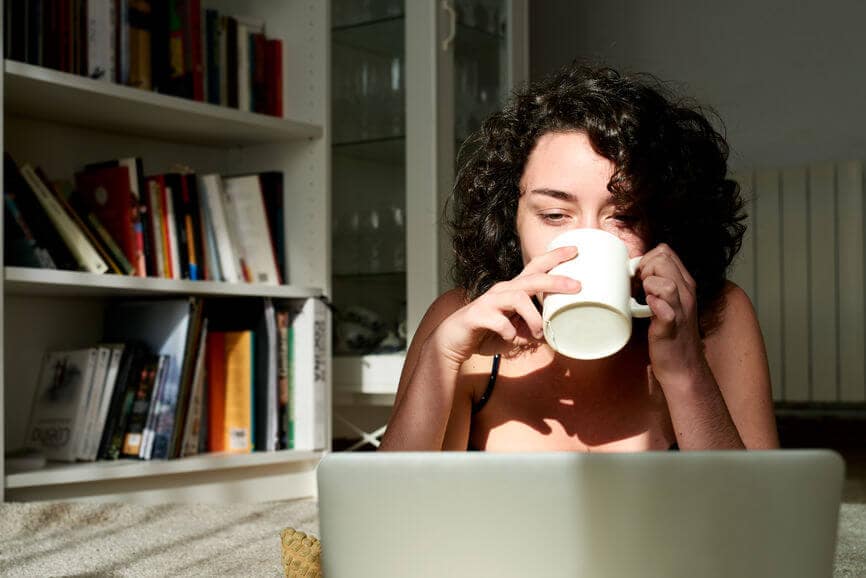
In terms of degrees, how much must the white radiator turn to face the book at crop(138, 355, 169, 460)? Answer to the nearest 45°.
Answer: approximately 45° to its right

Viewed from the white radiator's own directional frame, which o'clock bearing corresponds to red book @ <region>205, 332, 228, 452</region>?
The red book is roughly at 1 o'clock from the white radiator.

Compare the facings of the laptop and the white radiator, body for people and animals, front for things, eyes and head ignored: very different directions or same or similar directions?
very different directions

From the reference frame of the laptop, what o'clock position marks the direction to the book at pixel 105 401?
The book is roughly at 11 o'clock from the laptop.

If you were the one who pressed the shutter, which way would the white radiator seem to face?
facing the viewer

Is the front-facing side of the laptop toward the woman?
yes

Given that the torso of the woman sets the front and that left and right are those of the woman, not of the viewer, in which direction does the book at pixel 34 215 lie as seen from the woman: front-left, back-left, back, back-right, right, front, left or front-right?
back-right

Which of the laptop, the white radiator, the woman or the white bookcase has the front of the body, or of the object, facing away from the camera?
the laptop

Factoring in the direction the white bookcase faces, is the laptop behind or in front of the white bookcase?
in front

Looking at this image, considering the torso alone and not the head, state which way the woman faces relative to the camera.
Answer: toward the camera

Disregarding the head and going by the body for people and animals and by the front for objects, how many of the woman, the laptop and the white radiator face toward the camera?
2

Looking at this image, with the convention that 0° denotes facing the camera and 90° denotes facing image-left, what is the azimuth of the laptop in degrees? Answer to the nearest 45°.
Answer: approximately 180°

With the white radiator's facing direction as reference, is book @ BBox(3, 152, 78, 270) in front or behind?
in front
